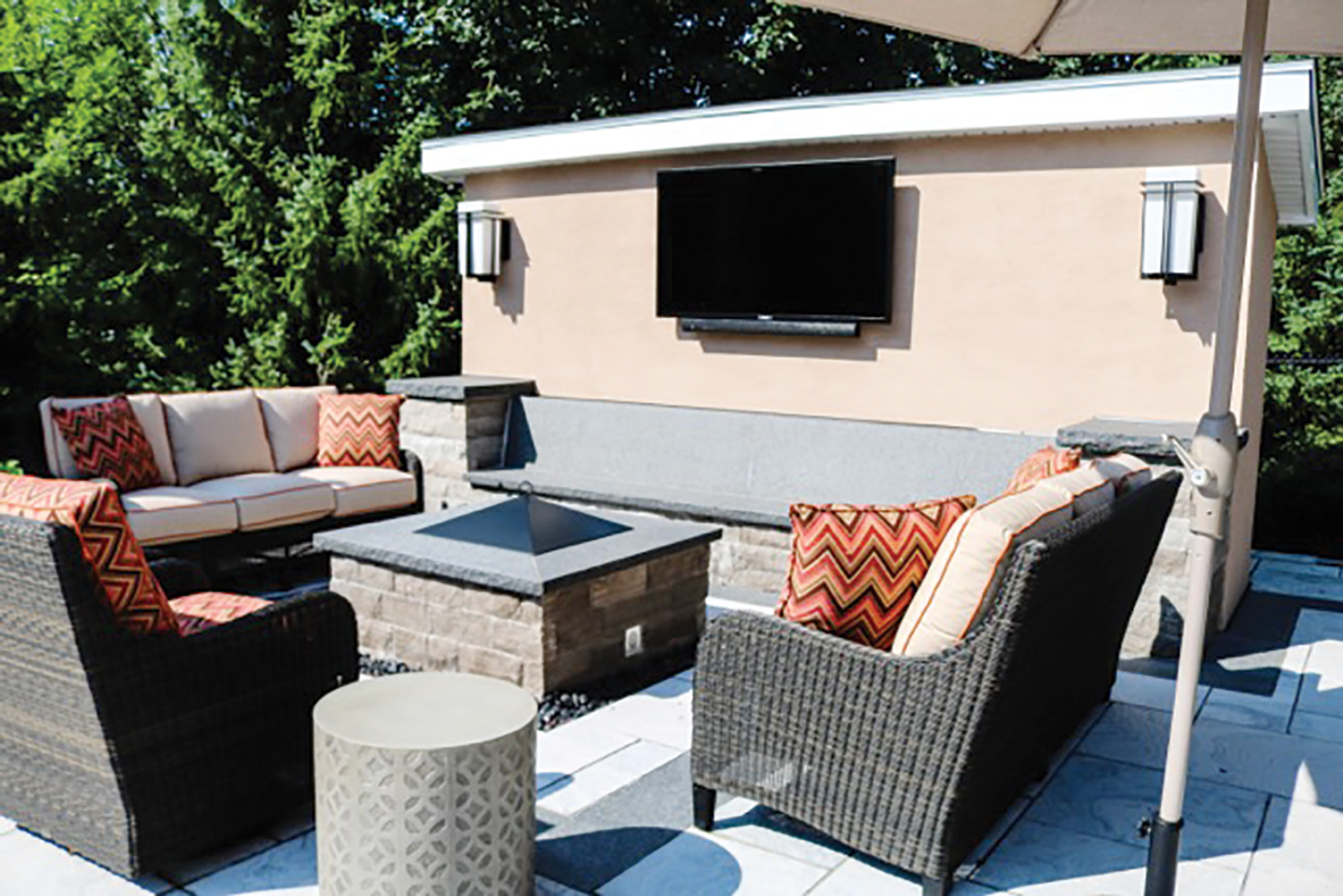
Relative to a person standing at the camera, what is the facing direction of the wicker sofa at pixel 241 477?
facing the viewer and to the right of the viewer

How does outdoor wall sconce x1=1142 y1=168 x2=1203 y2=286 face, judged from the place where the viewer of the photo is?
facing the viewer and to the left of the viewer

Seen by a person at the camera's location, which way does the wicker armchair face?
facing away from the viewer and to the right of the viewer

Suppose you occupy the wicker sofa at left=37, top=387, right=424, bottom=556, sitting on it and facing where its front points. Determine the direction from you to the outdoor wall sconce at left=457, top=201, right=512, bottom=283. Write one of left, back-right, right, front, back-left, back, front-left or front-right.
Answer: left

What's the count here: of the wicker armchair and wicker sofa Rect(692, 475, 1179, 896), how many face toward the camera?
0

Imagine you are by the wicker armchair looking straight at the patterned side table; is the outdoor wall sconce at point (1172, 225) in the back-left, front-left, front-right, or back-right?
front-left

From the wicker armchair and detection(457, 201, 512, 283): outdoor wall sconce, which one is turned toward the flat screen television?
the wicker armchair

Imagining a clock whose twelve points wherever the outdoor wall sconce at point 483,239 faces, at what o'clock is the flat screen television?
The flat screen television is roughly at 9 o'clock from the outdoor wall sconce.

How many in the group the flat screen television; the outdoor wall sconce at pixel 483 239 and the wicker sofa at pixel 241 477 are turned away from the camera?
0

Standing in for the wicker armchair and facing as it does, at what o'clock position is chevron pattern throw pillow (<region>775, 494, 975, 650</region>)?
The chevron pattern throw pillow is roughly at 2 o'clock from the wicker armchair.

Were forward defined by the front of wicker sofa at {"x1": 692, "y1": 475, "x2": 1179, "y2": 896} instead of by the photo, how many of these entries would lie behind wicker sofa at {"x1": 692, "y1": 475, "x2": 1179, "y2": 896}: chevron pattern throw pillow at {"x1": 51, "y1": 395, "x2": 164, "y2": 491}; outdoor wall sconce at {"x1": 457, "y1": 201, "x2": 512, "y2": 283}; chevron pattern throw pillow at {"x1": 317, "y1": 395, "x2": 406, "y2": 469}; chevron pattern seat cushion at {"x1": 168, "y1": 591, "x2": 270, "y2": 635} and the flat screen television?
0

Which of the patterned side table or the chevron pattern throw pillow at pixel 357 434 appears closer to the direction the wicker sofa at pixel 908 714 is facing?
the chevron pattern throw pillow

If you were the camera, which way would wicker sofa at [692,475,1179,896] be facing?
facing away from the viewer and to the left of the viewer

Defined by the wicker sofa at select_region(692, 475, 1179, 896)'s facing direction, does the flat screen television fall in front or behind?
in front

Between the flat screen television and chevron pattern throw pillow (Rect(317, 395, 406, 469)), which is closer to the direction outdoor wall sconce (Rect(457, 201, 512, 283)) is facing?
the chevron pattern throw pillow

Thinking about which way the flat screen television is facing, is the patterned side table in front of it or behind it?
in front

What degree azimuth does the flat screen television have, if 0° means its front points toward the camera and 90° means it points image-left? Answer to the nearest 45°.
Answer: approximately 45°

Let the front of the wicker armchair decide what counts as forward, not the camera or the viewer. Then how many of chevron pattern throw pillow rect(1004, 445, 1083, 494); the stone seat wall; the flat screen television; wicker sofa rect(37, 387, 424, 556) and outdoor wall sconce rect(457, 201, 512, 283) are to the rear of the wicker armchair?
0
